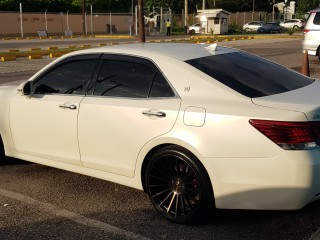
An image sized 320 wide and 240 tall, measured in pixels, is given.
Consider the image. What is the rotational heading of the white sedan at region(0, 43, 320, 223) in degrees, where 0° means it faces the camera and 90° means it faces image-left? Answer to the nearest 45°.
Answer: approximately 135°

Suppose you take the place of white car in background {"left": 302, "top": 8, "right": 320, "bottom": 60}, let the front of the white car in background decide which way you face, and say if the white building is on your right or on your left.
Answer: on your left

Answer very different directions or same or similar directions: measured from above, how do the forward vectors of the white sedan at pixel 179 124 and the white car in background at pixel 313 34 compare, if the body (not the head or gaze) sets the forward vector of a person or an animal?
very different directions
